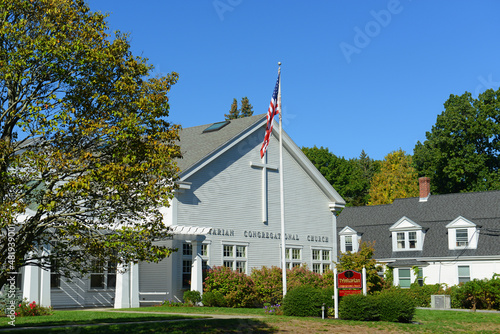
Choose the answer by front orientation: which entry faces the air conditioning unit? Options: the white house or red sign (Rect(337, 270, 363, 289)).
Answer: the white house

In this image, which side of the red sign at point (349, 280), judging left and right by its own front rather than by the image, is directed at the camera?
front

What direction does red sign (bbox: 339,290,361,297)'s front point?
toward the camera

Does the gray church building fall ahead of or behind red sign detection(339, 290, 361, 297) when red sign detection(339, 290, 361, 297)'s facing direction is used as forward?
behind

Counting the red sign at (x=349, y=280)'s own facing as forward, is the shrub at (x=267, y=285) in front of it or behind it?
behind

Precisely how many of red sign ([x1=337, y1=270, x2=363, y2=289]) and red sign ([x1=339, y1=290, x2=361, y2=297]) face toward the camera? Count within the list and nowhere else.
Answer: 2

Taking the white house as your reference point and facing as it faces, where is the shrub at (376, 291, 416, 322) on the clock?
The shrub is roughly at 12 o'clock from the white house.

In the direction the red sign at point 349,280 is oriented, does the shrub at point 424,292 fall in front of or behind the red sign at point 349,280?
behind
